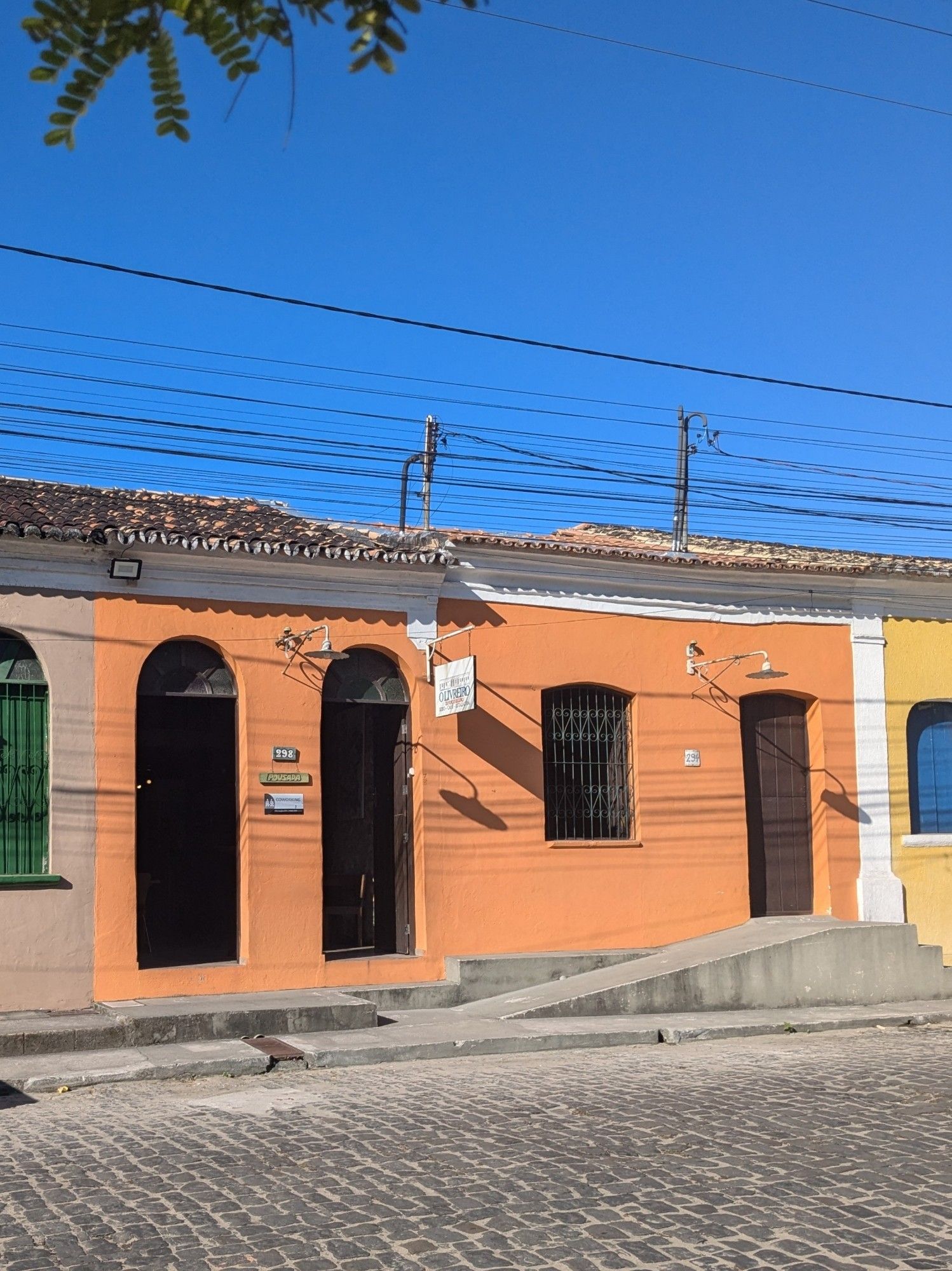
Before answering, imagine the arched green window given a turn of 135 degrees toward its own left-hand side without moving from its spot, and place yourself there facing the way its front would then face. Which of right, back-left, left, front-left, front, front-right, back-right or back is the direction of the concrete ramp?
front-right

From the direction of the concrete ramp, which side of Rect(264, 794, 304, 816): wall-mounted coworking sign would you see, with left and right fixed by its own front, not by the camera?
left

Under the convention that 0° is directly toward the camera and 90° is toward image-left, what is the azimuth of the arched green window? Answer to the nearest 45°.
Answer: approximately 0°

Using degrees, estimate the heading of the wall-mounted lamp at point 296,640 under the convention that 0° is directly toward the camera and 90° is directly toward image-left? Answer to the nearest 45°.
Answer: approximately 315°

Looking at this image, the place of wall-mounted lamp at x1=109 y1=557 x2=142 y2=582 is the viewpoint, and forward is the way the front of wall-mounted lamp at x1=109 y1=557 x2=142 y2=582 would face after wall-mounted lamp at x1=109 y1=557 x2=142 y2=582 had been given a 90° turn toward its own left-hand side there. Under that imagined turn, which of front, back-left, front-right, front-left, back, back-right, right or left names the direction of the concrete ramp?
front

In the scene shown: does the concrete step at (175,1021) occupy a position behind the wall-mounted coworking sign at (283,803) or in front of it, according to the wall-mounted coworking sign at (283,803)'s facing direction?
in front

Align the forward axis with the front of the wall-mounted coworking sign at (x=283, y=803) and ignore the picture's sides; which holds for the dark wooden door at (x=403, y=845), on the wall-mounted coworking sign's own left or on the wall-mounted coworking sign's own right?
on the wall-mounted coworking sign's own left
